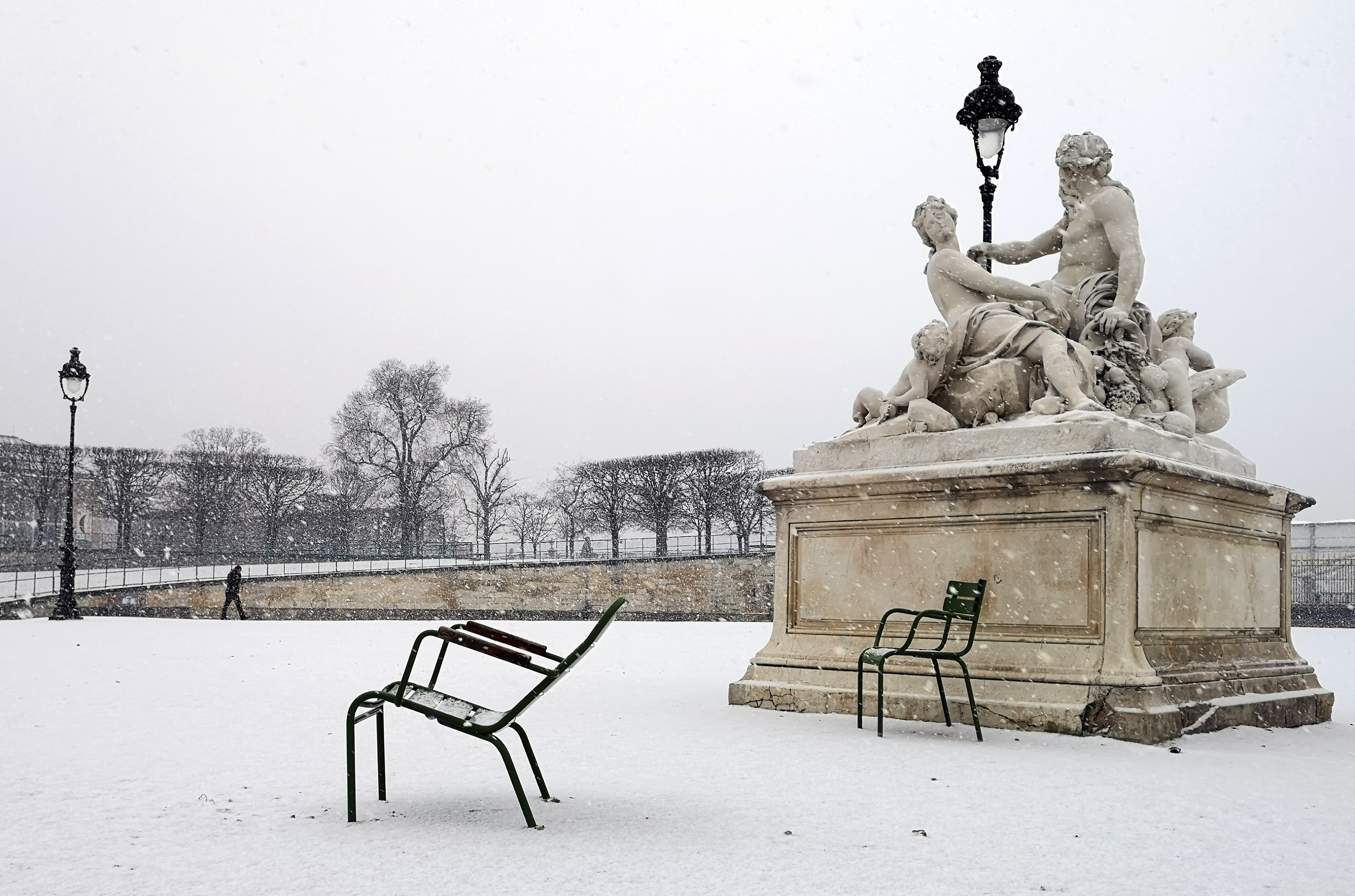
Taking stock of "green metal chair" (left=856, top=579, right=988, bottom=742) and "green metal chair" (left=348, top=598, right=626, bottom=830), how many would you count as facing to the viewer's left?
2

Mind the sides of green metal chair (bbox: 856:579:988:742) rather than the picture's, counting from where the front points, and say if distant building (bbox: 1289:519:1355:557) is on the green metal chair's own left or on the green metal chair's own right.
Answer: on the green metal chair's own right

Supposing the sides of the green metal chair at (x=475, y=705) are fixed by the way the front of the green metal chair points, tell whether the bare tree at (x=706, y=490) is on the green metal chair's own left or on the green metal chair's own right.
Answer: on the green metal chair's own right

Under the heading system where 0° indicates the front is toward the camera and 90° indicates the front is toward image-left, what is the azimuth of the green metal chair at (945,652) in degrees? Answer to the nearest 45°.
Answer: approximately 90°

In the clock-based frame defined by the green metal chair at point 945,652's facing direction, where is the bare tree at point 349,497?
The bare tree is roughly at 2 o'clock from the green metal chair.

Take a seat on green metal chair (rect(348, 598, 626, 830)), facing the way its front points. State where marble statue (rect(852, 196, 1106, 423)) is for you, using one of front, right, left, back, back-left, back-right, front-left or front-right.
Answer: back-right

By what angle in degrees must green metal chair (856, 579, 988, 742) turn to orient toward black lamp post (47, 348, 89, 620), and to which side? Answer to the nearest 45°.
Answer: approximately 45° to its right

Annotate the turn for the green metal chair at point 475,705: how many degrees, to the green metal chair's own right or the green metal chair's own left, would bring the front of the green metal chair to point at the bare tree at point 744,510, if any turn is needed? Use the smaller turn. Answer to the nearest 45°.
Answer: approximately 90° to the green metal chair's own right

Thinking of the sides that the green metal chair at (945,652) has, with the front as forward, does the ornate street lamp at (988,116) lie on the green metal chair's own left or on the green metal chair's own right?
on the green metal chair's own right

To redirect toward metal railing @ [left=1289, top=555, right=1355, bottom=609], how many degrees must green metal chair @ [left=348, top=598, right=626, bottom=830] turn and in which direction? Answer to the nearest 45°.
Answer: approximately 135° to its right

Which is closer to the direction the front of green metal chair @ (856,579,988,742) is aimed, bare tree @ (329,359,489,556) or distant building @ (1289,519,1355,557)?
the bare tree

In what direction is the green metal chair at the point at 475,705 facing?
to the viewer's left
